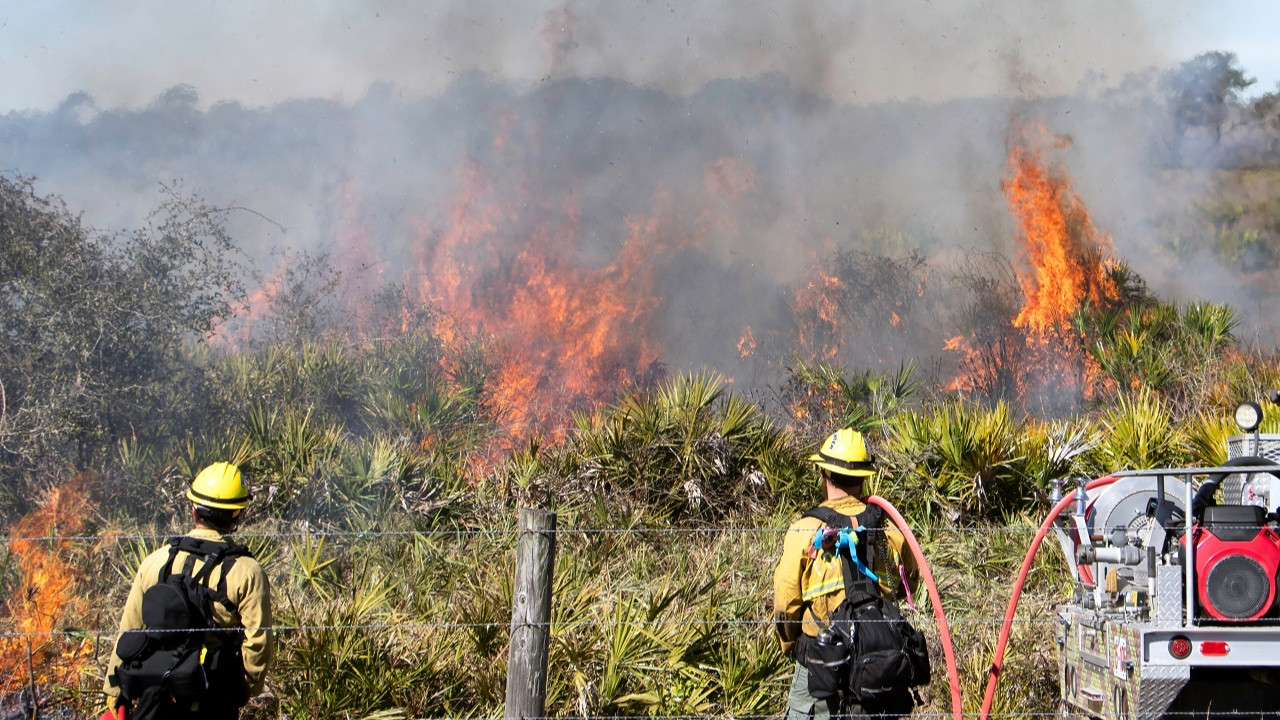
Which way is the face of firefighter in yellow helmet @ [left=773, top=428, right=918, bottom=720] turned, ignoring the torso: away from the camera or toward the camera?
away from the camera

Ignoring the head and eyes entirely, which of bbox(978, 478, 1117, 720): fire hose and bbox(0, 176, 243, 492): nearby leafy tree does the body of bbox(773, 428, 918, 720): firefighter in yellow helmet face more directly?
the nearby leafy tree

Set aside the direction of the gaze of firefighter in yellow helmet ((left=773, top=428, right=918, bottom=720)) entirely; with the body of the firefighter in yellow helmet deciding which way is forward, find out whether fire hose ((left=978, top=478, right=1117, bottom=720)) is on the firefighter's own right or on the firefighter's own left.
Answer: on the firefighter's own right

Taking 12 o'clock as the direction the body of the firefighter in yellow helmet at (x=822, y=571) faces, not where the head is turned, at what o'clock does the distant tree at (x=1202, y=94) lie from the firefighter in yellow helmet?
The distant tree is roughly at 2 o'clock from the firefighter in yellow helmet.

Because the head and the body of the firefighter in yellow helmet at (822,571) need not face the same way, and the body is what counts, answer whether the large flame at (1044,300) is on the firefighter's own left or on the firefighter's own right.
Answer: on the firefighter's own right

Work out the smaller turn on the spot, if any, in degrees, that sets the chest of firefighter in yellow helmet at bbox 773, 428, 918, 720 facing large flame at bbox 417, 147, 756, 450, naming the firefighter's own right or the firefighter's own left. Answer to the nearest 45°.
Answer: approximately 45° to the firefighter's own right

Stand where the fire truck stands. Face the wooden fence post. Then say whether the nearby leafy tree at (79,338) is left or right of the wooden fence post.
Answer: right

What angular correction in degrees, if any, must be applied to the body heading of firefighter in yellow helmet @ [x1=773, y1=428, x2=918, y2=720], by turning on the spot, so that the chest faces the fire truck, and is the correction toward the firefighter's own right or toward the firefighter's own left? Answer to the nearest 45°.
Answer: approximately 90° to the firefighter's own right

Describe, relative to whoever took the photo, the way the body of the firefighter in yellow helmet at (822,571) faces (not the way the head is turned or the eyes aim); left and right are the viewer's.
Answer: facing away from the viewer and to the left of the viewer

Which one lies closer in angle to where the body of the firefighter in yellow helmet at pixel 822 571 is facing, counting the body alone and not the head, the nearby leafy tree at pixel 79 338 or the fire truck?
the nearby leafy tree
